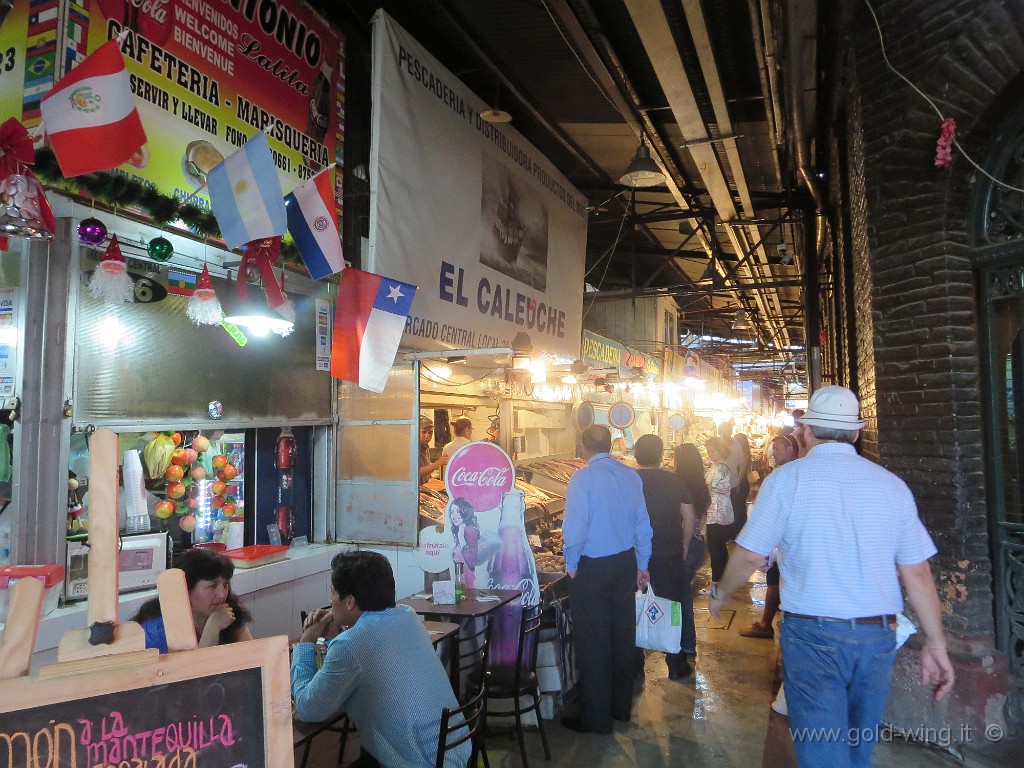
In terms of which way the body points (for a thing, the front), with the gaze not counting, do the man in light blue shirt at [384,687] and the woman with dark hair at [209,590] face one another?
yes

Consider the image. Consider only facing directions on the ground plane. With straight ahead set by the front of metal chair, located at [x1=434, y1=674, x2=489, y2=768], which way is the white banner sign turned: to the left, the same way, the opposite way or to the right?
the opposite way

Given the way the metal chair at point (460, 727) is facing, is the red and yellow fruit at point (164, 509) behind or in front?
in front

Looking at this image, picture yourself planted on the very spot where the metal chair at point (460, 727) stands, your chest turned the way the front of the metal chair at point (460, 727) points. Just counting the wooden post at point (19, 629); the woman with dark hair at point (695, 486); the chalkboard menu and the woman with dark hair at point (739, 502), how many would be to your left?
2

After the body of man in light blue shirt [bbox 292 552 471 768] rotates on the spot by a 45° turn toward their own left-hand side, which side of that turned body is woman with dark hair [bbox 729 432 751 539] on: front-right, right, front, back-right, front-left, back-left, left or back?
back-right

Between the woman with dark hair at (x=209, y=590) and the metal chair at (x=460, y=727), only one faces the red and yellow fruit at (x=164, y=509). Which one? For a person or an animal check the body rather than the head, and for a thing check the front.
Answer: the metal chair

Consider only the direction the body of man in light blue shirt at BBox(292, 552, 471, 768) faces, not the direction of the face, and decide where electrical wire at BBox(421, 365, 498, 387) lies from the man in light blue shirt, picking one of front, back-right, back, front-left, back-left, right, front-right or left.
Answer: front-right

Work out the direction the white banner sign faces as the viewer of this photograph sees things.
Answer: facing the viewer and to the right of the viewer

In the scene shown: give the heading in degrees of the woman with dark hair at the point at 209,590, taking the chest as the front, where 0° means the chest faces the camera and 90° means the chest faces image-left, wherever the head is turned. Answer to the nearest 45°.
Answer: approximately 315°

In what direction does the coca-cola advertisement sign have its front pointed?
toward the camera
